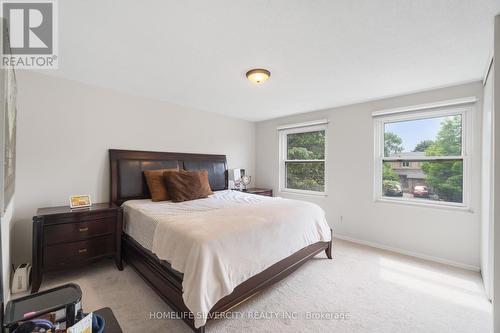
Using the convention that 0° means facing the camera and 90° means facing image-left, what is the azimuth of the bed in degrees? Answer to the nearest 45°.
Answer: approximately 315°

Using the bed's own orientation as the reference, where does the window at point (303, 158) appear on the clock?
The window is roughly at 9 o'clock from the bed.

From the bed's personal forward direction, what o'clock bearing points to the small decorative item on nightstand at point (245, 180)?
The small decorative item on nightstand is roughly at 8 o'clock from the bed.
